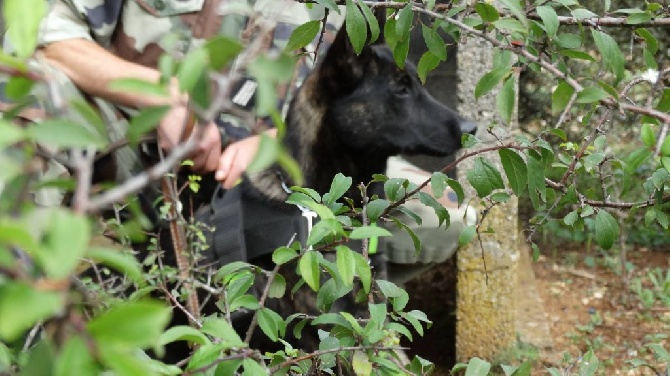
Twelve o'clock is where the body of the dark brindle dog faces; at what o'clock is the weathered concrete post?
The weathered concrete post is roughly at 11 o'clock from the dark brindle dog.

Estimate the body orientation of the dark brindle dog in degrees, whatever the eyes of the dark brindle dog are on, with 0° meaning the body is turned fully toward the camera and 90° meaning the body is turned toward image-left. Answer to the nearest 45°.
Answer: approximately 270°
